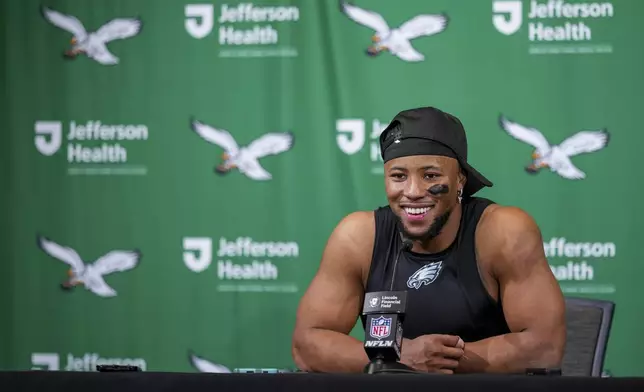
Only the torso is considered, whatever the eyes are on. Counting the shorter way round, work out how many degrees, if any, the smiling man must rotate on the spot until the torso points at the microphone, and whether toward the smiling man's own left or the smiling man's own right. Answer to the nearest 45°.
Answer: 0° — they already face it

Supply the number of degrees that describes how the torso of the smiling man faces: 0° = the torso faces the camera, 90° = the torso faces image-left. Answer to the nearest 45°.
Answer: approximately 0°

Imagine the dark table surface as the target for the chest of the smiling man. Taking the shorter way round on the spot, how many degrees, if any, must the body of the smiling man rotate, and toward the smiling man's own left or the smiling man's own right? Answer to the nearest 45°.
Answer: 0° — they already face it
